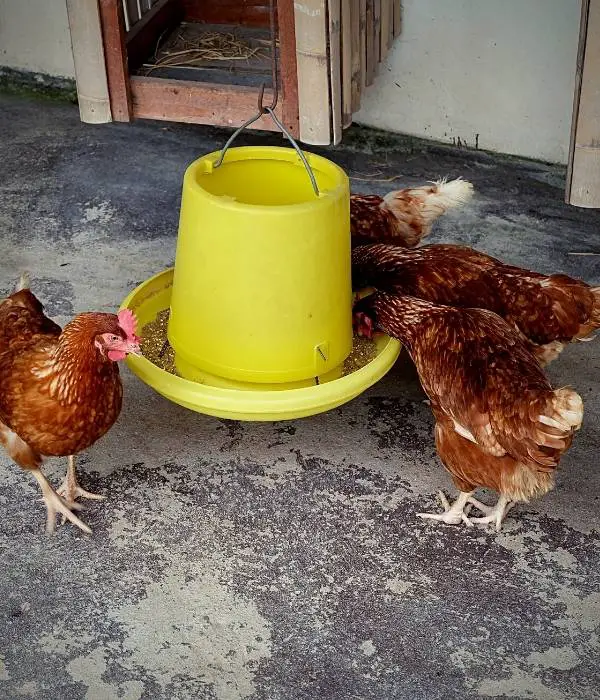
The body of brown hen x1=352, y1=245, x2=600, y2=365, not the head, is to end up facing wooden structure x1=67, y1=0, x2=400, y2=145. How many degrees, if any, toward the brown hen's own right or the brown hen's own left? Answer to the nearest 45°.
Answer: approximately 45° to the brown hen's own right

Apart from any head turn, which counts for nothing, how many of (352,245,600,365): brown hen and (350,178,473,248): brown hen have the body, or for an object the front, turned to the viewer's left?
2

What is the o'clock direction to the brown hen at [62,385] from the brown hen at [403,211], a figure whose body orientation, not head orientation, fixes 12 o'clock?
the brown hen at [62,385] is roughly at 10 o'clock from the brown hen at [403,211].

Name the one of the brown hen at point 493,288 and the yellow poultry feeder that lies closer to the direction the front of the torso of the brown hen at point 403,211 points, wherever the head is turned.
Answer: the yellow poultry feeder

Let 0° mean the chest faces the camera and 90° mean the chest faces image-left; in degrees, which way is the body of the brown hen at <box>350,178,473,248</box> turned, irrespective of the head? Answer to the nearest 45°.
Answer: approximately 90°

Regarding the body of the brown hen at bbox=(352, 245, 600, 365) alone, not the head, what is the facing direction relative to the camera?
to the viewer's left

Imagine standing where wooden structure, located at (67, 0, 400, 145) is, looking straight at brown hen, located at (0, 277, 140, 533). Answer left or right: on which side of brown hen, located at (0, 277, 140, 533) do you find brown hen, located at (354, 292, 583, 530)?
left

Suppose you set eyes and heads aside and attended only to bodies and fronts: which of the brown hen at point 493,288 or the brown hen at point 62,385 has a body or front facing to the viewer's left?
the brown hen at point 493,288

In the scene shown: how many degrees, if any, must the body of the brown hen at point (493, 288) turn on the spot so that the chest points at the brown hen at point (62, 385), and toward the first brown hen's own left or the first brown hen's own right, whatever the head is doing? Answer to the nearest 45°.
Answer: approximately 45° to the first brown hen's own left

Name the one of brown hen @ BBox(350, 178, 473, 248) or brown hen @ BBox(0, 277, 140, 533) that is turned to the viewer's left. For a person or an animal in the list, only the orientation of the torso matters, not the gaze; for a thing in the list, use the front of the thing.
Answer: brown hen @ BBox(350, 178, 473, 248)

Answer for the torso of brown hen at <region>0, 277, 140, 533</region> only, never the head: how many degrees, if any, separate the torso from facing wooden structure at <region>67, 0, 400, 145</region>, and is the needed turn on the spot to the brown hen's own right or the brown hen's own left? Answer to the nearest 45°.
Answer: approximately 90° to the brown hen's own left

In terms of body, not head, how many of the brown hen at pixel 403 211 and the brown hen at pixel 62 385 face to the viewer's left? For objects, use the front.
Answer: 1

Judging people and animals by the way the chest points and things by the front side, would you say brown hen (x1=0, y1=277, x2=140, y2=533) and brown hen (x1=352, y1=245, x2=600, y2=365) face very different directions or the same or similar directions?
very different directions

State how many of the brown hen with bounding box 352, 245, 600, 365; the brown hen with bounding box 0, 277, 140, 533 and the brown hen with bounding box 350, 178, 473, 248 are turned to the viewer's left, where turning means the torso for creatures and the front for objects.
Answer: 2

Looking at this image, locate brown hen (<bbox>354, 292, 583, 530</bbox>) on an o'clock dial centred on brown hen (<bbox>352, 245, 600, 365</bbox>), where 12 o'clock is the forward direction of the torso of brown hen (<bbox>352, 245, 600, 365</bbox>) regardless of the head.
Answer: brown hen (<bbox>354, 292, 583, 530</bbox>) is roughly at 9 o'clock from brown hen (<bbox>352, 245, 600, 365</bbox>).
